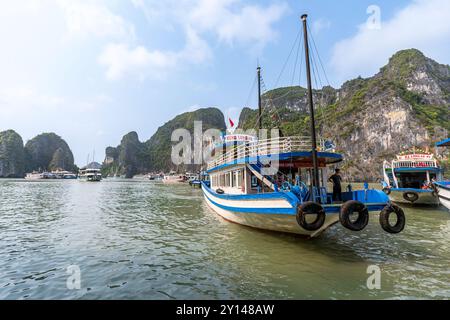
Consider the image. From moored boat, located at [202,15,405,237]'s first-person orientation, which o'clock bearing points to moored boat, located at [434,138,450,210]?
moored boat, located at [434,138,450,210] is roughly at 9 o'clock from moored boat, located at [202,15,405,237].

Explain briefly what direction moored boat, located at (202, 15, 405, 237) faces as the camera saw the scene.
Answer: facing the viewer and to the right of the viewer

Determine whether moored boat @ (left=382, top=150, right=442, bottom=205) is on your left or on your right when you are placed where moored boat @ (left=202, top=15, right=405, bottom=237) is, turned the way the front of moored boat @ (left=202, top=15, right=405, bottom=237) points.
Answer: on your left

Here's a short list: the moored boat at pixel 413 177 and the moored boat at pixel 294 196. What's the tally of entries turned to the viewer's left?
0

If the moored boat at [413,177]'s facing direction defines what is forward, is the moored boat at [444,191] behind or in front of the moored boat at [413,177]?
in front

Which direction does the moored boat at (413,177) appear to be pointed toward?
toward the camera
